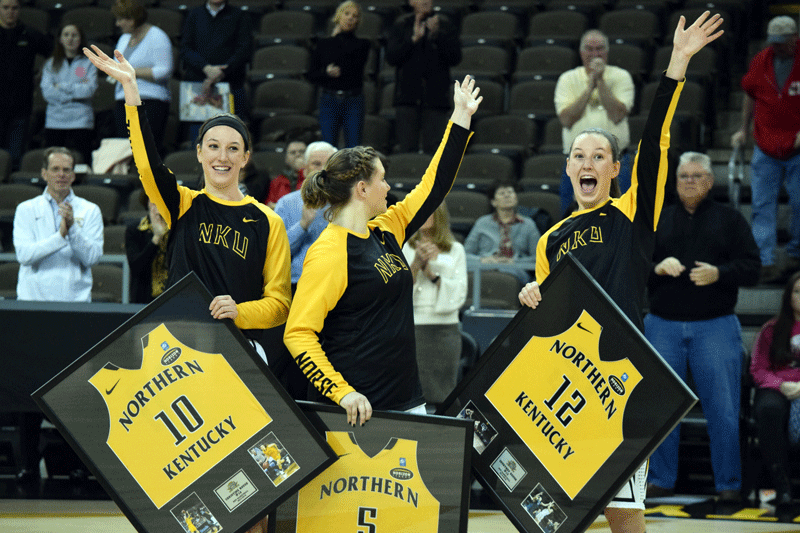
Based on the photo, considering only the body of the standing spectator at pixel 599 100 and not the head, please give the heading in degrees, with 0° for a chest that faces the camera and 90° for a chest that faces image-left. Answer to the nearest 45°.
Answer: approximately 0°

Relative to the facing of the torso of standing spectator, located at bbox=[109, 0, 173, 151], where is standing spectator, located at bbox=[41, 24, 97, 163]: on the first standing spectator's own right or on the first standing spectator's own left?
on the first standing spectator's own right

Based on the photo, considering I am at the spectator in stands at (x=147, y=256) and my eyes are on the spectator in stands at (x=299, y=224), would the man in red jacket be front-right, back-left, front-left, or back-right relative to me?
front-left

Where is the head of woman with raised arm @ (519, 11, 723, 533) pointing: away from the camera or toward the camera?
toward the camera

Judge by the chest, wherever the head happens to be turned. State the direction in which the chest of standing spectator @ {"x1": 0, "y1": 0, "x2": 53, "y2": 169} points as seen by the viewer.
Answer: toward the camera

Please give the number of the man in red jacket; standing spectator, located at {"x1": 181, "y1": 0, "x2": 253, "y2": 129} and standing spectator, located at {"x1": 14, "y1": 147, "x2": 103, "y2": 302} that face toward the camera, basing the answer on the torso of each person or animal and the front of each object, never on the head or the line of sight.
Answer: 3

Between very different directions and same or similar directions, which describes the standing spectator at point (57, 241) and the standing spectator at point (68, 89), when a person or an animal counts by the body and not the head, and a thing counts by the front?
same or similar directions

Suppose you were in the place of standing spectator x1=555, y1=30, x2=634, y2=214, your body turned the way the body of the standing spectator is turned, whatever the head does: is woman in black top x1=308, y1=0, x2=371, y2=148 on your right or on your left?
on your right

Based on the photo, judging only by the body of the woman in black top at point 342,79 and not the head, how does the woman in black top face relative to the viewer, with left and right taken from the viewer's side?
facing the viewer

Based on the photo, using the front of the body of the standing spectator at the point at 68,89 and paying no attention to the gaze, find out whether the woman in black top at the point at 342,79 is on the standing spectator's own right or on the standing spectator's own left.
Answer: on the standing spectator's own left

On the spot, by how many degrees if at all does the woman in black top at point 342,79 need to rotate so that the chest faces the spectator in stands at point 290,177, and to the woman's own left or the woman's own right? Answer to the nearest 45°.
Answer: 0° — they already face them

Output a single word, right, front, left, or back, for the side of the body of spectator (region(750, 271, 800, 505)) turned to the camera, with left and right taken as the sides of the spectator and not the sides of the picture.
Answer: front

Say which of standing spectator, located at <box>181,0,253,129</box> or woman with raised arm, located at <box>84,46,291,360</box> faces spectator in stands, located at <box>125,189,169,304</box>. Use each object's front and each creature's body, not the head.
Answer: the standing spectator

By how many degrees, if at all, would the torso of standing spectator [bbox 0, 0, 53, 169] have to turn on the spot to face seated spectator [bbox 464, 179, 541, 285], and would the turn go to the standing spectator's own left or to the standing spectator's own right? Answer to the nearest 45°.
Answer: approximately 45° to the standing spectator's own left

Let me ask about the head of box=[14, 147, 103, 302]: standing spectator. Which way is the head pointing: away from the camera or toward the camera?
toward the camera

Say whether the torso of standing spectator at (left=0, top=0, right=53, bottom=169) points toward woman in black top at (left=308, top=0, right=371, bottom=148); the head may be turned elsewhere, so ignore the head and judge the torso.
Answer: no

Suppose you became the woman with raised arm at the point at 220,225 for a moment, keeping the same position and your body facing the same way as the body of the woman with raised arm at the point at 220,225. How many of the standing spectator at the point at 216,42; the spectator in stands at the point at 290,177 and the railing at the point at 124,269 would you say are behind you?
3

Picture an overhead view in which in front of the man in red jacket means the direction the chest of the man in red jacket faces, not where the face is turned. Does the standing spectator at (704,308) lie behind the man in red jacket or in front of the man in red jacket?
in front

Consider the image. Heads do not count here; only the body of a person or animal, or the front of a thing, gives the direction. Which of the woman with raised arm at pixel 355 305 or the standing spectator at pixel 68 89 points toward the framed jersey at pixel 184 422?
the standing spectator

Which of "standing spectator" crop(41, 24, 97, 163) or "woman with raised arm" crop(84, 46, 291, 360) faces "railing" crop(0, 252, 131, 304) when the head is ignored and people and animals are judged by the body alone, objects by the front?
the standing spectator

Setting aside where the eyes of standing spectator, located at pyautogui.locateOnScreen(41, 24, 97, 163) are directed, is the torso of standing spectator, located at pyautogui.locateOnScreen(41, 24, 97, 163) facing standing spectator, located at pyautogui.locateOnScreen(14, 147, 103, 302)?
yes

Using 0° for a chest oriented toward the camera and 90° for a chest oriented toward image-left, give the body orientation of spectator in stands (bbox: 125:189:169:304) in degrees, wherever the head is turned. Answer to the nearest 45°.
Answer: approximately 315°
